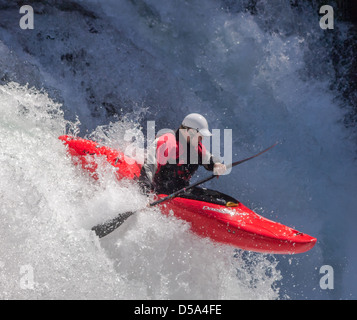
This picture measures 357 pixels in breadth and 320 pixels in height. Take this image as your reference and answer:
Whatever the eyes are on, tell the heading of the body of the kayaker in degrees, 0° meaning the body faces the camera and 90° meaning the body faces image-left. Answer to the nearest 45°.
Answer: approximately 315°
